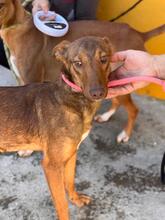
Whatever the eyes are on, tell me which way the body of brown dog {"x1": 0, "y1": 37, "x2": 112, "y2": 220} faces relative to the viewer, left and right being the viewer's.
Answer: facing the viewer and to the right of the viewer

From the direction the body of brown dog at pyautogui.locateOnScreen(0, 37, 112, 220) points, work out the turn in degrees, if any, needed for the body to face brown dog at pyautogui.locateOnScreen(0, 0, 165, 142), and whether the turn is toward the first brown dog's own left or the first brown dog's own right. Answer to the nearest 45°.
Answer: approximately 135° to the first brown dog's own left
